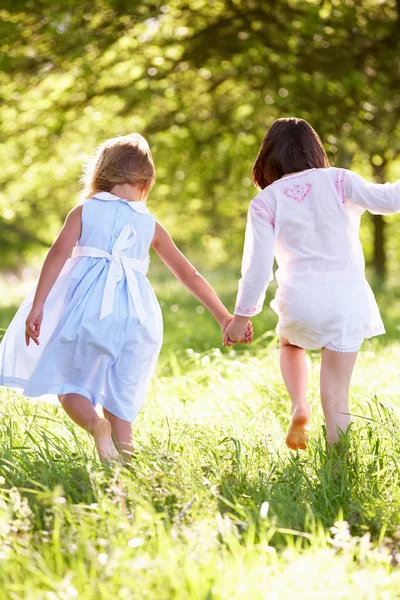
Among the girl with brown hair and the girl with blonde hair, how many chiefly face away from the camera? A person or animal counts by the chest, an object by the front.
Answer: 2

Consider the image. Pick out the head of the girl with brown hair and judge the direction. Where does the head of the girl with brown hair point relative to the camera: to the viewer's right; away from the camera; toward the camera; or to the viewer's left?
away from the camera

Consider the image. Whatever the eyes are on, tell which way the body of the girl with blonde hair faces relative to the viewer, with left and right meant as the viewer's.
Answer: facing away from the viewer

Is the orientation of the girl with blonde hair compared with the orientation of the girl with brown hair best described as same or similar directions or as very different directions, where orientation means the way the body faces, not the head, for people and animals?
same or similar directions

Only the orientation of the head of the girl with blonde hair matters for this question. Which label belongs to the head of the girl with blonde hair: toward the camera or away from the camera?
away from the camera

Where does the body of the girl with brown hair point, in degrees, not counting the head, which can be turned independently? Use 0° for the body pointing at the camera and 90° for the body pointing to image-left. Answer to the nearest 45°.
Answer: approximately 180°
